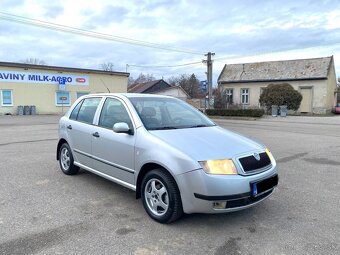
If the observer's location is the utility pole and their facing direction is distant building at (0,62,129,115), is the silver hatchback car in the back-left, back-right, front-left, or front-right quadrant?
front-left

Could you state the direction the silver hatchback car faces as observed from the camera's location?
facing the viewer and to the right of the viewer

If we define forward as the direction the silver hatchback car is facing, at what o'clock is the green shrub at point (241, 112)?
The green shrub is roughly at 8 o'clock from the silver hatchback car.

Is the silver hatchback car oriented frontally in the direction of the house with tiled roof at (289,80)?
no

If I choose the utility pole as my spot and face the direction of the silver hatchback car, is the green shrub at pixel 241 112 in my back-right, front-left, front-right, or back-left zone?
front-left

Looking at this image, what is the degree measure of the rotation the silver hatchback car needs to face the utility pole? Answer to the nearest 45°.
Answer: approximately 135° to its left

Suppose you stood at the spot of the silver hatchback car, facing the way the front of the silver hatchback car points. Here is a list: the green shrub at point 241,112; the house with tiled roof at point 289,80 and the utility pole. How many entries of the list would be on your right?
0

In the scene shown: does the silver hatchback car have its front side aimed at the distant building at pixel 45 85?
no
